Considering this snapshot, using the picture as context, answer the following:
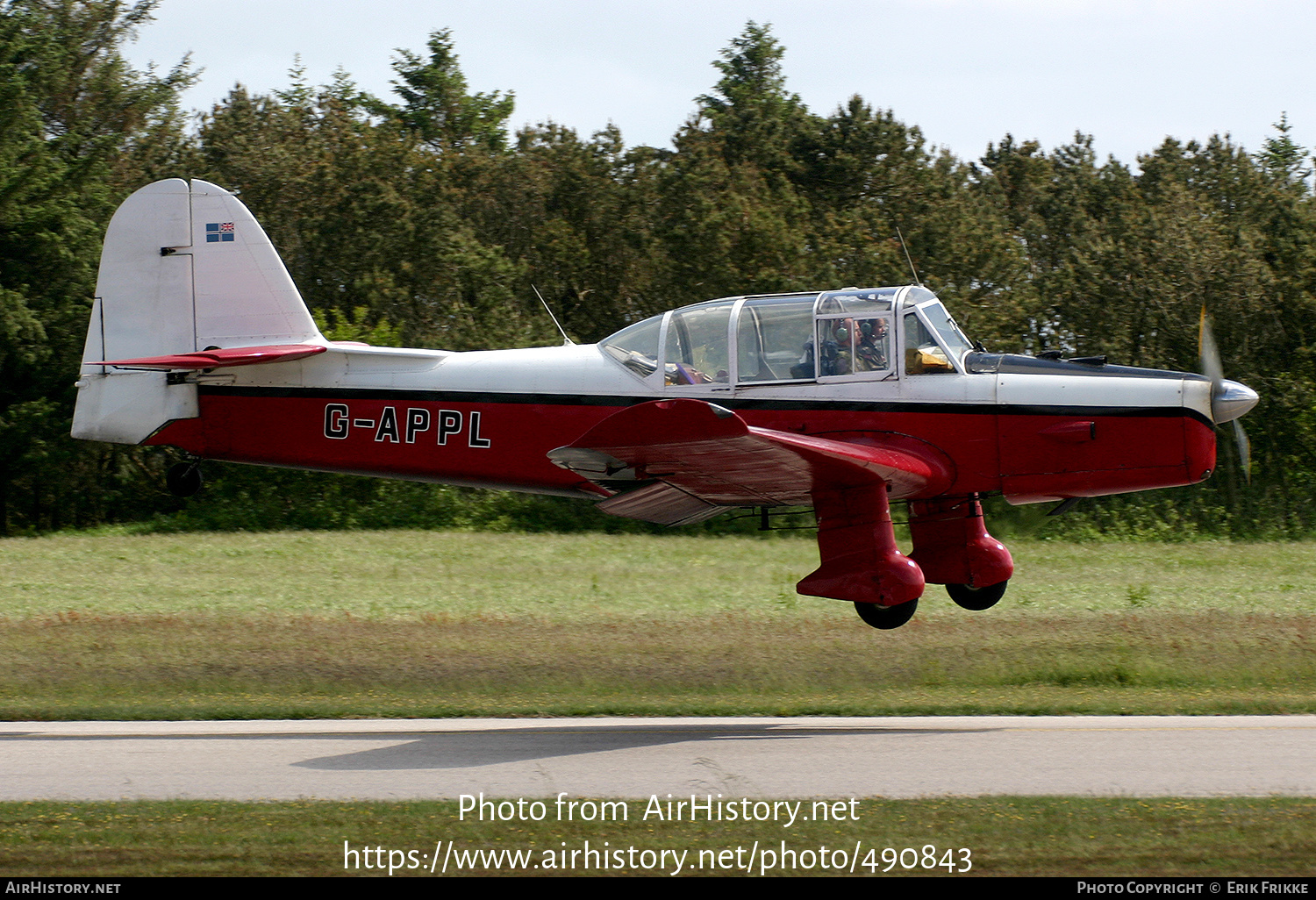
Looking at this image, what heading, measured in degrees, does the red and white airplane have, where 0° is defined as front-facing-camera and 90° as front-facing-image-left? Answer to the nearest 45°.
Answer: approximately 270°
